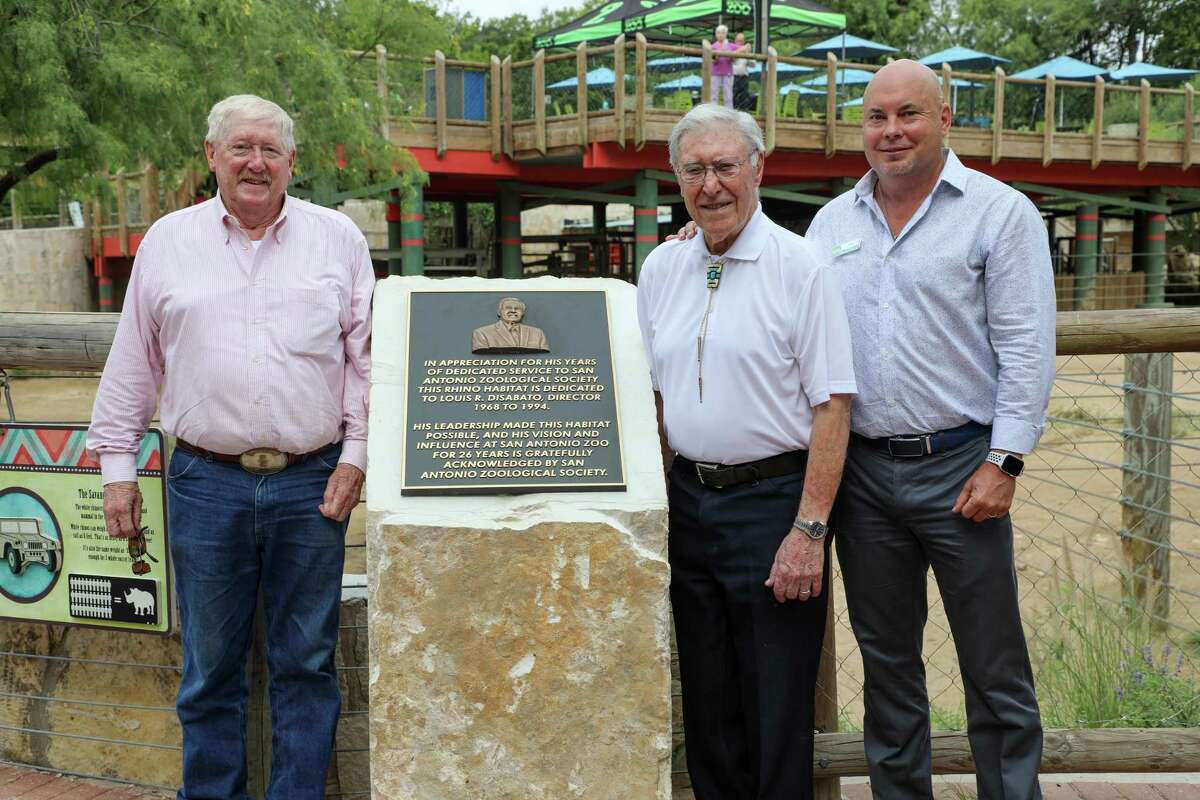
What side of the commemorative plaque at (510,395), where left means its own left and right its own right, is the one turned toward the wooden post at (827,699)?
left

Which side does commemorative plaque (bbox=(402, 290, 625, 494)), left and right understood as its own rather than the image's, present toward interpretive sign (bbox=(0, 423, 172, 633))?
right

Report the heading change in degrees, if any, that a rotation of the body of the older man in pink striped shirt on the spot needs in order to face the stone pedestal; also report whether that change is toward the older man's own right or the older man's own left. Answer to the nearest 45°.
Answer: approximately 45° to the older man's own left

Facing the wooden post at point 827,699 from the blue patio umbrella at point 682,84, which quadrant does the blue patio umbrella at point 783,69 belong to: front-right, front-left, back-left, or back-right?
back-left

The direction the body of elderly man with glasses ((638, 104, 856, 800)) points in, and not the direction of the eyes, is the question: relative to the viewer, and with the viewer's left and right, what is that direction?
facing the viewer and to the left of the viewer

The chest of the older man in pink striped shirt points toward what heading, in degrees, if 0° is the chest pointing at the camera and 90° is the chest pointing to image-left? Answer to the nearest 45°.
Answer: approximately 0°

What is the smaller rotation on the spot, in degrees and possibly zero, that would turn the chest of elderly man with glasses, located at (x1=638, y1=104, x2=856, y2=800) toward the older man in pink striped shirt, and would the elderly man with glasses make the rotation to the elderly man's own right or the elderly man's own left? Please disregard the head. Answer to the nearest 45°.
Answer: approximately 45° to the elderly man's own right

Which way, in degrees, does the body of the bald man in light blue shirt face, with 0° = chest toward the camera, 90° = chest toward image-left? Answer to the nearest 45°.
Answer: approximately 45°

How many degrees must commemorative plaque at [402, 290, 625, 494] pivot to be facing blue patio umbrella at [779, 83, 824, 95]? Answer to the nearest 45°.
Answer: approximately 180°

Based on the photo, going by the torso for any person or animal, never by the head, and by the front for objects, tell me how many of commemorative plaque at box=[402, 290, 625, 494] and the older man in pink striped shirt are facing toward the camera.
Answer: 2

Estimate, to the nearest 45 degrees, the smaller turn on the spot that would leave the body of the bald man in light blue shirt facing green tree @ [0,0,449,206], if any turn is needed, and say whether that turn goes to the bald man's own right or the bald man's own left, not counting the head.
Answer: approximately 90° to the bald man's own right

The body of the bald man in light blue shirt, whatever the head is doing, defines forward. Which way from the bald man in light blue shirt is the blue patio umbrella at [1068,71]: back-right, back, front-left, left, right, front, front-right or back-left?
back-right

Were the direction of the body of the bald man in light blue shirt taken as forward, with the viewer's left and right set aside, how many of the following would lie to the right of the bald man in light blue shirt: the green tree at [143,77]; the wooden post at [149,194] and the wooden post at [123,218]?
3
